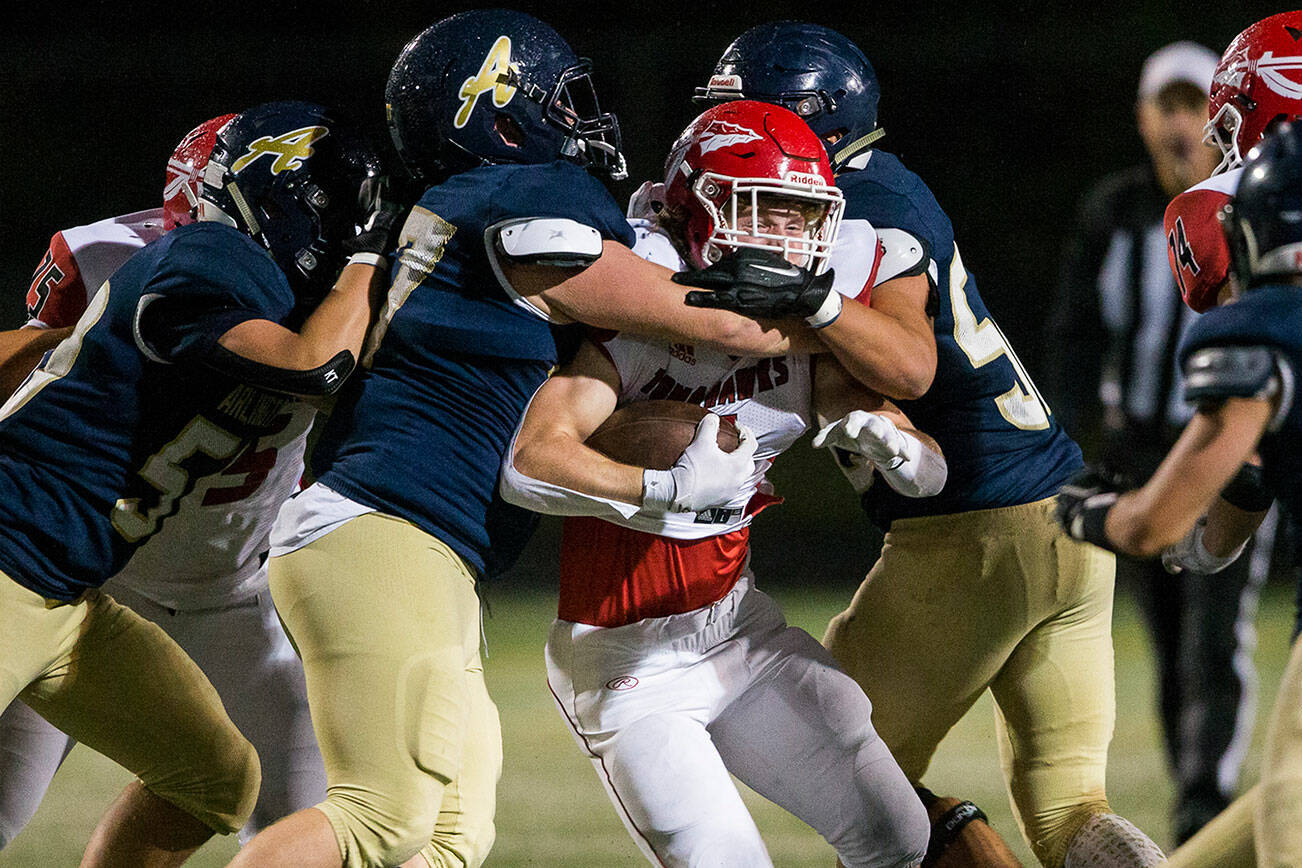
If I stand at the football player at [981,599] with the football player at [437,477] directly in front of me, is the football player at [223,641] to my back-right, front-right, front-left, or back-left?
front-right

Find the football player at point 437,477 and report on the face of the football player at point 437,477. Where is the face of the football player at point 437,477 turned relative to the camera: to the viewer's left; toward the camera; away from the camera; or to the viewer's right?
to the viewer's right

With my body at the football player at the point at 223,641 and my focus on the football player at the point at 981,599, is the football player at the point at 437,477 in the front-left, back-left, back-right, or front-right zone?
front-right

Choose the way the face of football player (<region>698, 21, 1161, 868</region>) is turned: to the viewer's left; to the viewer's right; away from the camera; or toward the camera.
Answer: to the viewer's left

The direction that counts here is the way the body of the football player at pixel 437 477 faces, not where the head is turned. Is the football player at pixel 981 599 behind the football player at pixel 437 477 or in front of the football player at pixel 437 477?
in front

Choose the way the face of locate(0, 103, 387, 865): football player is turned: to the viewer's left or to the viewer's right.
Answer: to the viewer's right
